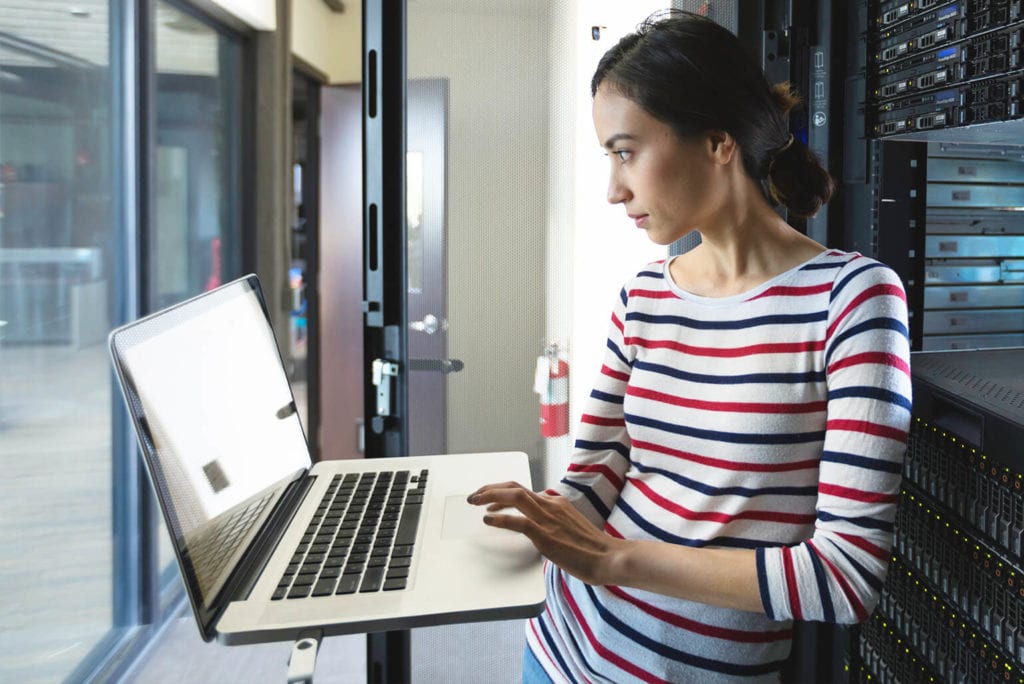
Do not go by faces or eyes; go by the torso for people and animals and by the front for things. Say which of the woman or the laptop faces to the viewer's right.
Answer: the laptop

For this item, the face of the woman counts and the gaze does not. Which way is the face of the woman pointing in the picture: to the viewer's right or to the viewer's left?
to the viewer's left

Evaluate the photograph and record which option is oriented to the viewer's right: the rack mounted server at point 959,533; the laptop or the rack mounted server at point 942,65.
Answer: the laptop

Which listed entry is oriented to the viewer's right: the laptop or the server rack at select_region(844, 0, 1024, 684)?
the laptop
